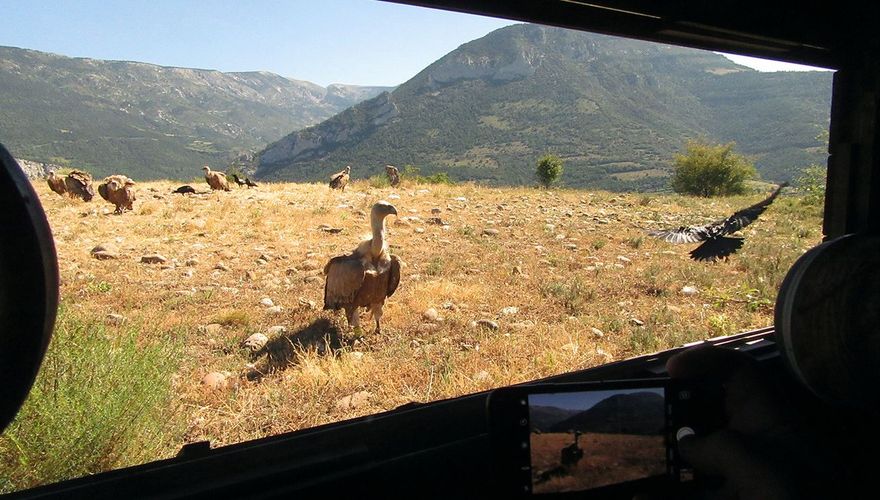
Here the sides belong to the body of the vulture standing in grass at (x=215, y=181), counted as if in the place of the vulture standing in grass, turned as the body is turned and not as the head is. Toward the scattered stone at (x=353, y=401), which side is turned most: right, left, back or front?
left

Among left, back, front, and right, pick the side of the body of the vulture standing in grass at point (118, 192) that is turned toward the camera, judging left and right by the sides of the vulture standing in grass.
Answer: left

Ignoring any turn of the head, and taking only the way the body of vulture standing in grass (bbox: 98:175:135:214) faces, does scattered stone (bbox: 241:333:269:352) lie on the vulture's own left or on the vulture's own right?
on the vulture's own left

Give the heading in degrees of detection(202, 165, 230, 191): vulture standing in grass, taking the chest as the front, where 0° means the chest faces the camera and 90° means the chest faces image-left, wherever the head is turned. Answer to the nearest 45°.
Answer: approximately 90°

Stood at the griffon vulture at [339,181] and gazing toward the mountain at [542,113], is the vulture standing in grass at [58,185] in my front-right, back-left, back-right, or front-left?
back-left

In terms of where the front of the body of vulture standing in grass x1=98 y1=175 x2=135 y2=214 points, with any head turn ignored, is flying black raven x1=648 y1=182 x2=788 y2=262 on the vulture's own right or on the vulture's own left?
on the vulture's own left

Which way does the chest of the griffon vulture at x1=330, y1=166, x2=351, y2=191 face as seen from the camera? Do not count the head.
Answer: to the viewer's right

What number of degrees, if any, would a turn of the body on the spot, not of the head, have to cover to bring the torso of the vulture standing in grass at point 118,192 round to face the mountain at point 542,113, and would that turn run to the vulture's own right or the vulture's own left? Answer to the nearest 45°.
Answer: approximately 135° to the vulture's own right
